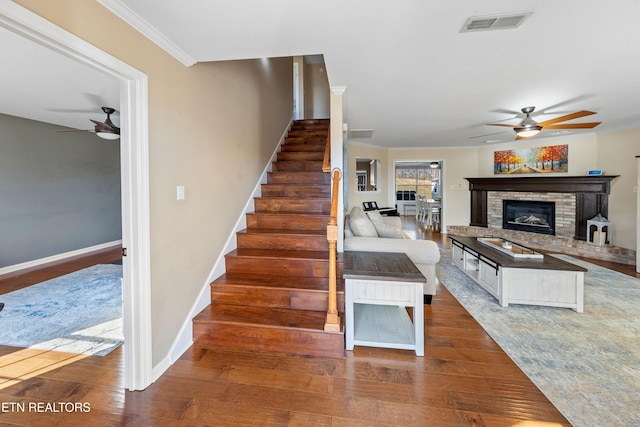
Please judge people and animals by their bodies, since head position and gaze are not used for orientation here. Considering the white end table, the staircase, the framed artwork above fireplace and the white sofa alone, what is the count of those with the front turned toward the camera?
3

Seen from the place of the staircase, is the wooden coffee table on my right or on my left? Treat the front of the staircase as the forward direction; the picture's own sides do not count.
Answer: on my left

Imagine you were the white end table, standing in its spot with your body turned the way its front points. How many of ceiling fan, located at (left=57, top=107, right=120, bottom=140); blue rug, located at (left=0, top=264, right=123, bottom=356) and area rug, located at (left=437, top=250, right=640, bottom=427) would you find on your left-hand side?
1

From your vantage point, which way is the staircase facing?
toward the camera

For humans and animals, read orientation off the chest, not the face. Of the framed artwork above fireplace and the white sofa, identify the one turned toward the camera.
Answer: the framed artwork above fireplace

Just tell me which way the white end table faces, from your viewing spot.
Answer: facing the viewer

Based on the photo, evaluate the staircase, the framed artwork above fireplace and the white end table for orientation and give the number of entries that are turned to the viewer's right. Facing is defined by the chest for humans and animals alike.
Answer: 0

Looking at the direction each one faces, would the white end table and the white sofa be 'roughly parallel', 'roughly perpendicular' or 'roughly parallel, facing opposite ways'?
roughly perpendicular

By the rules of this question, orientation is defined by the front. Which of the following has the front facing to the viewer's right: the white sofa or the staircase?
the white sofa

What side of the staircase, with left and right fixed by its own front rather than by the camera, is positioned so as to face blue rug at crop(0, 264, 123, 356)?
right

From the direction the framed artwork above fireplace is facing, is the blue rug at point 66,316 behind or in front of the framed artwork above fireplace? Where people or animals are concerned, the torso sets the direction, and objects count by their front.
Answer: in front

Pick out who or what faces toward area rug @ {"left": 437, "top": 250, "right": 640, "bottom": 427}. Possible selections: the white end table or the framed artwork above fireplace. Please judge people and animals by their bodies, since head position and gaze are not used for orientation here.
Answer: the framed artwork above fireplace

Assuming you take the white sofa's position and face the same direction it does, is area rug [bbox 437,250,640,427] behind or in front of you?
in front

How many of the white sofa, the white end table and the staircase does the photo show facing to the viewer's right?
1

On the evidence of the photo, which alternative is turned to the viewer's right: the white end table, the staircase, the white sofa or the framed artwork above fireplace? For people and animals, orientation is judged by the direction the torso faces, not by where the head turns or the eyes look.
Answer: the white sofa

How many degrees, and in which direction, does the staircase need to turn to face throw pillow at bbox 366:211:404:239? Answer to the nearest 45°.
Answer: approximately 135° to its left

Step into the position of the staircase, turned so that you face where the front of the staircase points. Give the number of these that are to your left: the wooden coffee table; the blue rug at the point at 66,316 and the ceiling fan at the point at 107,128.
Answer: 1

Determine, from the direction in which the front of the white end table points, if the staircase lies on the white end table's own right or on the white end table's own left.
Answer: on the white end table's own right
